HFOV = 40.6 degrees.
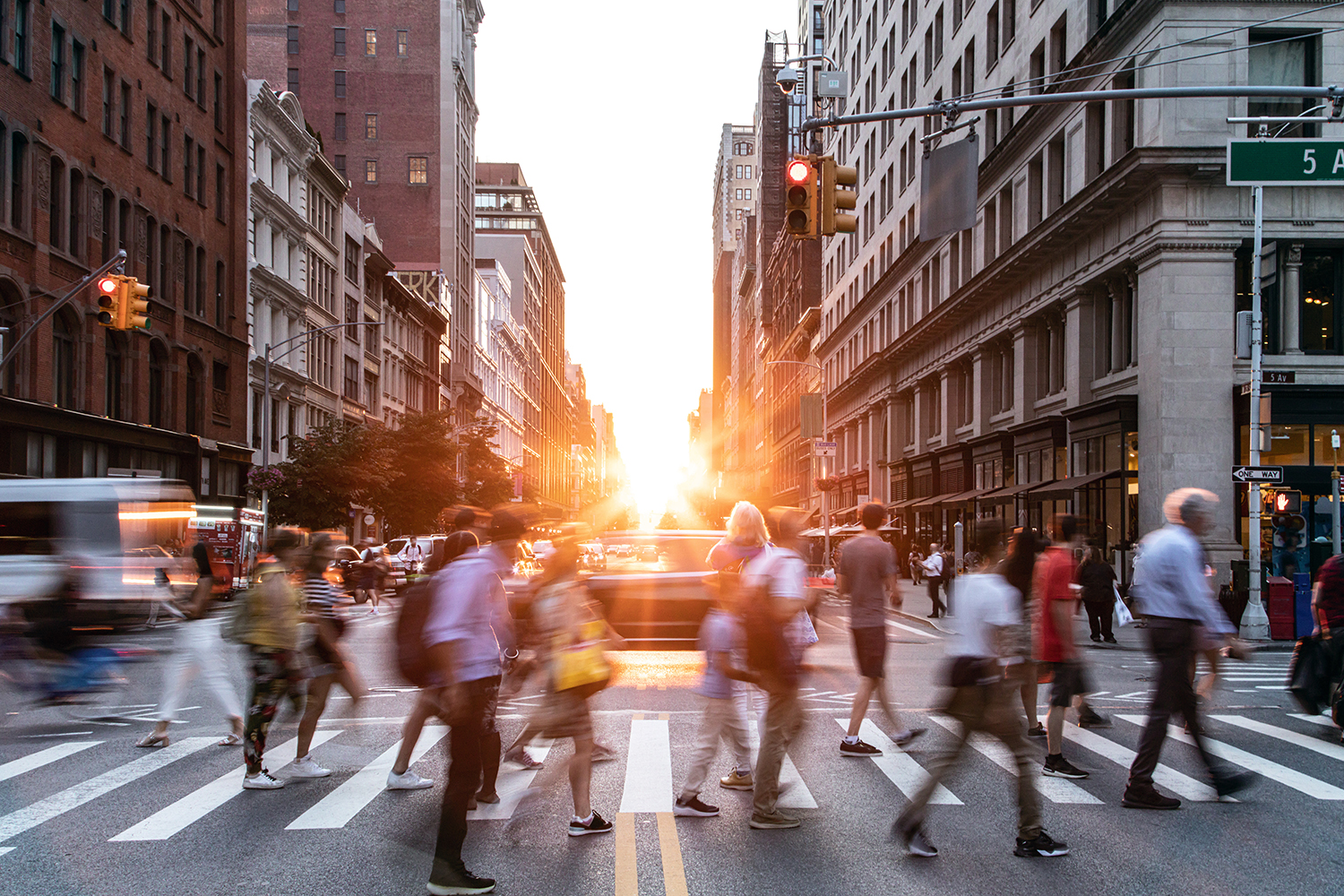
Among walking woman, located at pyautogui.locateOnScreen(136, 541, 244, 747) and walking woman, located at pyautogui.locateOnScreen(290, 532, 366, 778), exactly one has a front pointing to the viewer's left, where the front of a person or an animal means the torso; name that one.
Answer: walking woman, located at pyautogui.locateOnScreen(136, 541, 244, 747)

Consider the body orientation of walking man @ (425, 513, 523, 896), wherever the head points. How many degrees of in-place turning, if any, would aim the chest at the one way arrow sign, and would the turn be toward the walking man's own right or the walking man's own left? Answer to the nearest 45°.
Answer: approximately 45° to the walking man's own left

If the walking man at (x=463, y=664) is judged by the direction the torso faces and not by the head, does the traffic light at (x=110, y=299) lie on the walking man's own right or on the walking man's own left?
on the walking man's own left

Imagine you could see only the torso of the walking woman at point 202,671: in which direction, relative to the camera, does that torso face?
to the viewer's left

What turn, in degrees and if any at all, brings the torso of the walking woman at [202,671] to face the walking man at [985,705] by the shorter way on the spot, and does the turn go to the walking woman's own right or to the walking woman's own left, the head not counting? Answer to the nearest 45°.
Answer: approximately 135° to the walking woman's own left

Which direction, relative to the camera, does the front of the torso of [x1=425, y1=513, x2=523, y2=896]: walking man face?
to the viewer's right

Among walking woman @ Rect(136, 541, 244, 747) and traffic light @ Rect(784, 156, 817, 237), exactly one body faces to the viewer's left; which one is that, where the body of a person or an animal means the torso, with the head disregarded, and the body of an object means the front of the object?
the walking woman
